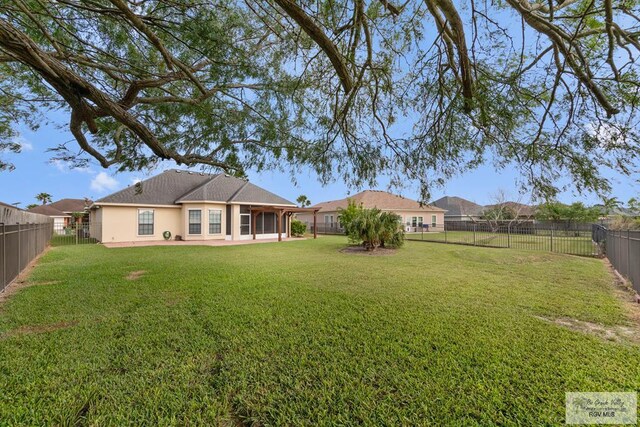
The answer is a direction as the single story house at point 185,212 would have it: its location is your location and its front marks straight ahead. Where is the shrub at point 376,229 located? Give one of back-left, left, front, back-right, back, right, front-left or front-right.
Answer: back-right

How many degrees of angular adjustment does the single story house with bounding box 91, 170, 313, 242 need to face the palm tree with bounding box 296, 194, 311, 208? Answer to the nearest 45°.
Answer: approximately 45° to its right

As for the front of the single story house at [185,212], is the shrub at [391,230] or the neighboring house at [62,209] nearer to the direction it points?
the neighboring house

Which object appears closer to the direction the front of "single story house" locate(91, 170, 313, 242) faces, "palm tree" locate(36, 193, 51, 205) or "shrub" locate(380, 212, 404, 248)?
the palm tree

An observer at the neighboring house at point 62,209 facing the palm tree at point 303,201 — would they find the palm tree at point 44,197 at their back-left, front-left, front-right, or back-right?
back-left

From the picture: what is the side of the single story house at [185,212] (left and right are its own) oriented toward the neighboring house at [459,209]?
right

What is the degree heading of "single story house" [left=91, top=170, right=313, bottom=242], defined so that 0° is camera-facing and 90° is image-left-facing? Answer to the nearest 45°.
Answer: approximately 180°

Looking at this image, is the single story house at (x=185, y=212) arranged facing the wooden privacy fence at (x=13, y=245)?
no

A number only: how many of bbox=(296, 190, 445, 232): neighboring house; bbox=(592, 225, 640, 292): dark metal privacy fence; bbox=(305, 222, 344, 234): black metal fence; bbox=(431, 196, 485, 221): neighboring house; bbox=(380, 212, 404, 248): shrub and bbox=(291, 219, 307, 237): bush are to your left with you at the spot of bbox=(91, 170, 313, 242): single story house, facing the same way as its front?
0

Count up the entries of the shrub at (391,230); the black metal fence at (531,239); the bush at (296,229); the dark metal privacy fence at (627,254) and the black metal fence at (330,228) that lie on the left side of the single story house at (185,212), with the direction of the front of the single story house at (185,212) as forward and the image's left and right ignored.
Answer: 0

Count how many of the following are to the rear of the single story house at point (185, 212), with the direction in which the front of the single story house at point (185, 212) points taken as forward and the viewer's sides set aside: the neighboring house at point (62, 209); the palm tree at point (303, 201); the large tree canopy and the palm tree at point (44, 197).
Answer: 1

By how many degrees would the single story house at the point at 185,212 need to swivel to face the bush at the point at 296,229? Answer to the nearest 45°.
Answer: approximately 90° to its right

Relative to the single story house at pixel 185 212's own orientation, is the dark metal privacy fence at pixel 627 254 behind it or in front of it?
behind

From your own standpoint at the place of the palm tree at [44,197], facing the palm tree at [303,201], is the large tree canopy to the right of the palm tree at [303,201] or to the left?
right

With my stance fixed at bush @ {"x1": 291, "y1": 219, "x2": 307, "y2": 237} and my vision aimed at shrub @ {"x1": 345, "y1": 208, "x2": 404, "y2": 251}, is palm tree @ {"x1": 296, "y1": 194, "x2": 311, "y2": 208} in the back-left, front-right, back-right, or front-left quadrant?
back-left

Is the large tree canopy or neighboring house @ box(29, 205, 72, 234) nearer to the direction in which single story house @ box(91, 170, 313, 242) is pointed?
the neighboring house
